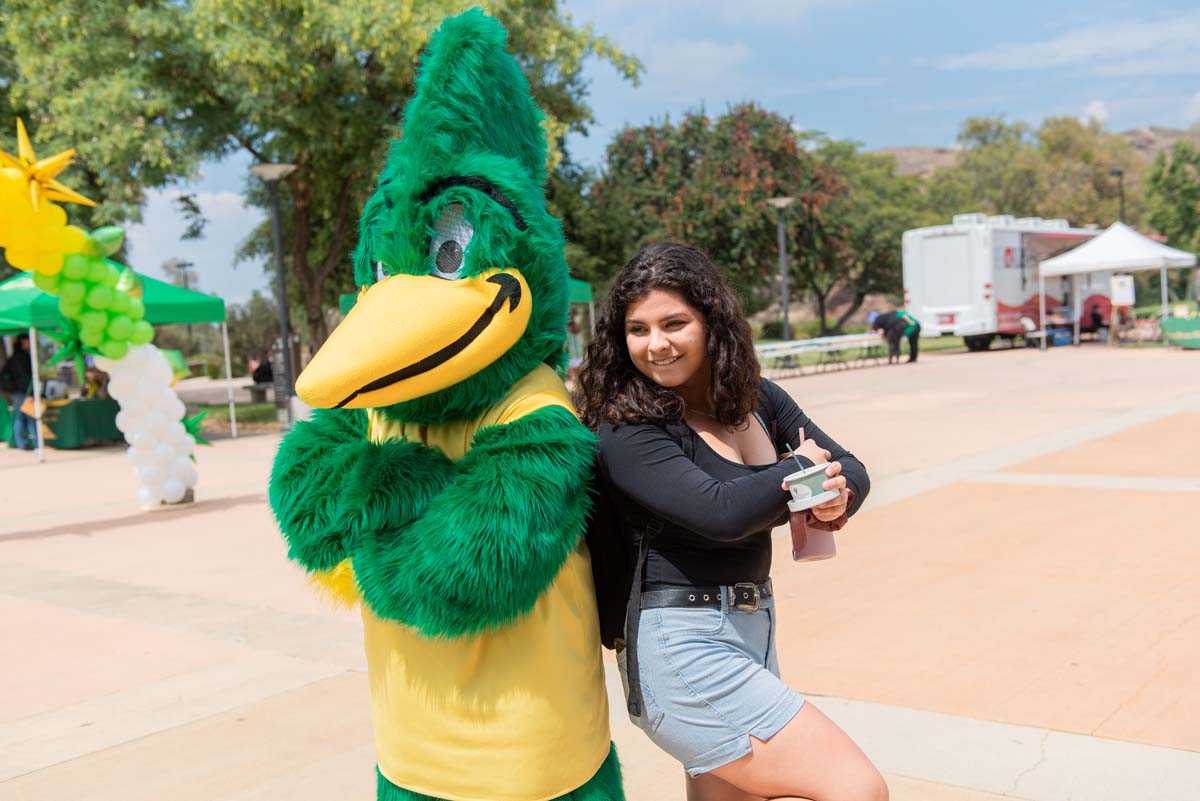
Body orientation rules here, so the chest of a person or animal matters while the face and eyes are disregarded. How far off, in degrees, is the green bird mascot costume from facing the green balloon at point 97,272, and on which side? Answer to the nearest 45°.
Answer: approximately 135° to its right

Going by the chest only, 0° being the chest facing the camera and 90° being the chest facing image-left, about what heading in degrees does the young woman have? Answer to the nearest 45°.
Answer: approximately 315°

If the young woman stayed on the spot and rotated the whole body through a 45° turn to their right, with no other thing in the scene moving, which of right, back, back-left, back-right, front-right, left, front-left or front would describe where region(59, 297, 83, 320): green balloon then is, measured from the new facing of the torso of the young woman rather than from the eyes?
back-right

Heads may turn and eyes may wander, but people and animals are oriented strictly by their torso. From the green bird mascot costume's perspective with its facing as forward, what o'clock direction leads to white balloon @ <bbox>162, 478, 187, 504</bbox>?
The white balloon is roughly at 4 o'clock from the green bird mascot costume.

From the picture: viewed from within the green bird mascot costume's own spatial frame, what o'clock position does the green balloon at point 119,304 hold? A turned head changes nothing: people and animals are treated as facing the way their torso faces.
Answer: The green balloon is roughly at 4 o'clock from the green bird mascot costume.

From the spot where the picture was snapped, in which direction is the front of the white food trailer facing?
facing away from the viewer and to the right of the viewer

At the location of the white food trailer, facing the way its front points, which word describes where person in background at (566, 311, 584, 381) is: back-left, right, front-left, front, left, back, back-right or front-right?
back-right

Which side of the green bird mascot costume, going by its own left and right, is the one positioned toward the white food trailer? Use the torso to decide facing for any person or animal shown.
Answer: back
